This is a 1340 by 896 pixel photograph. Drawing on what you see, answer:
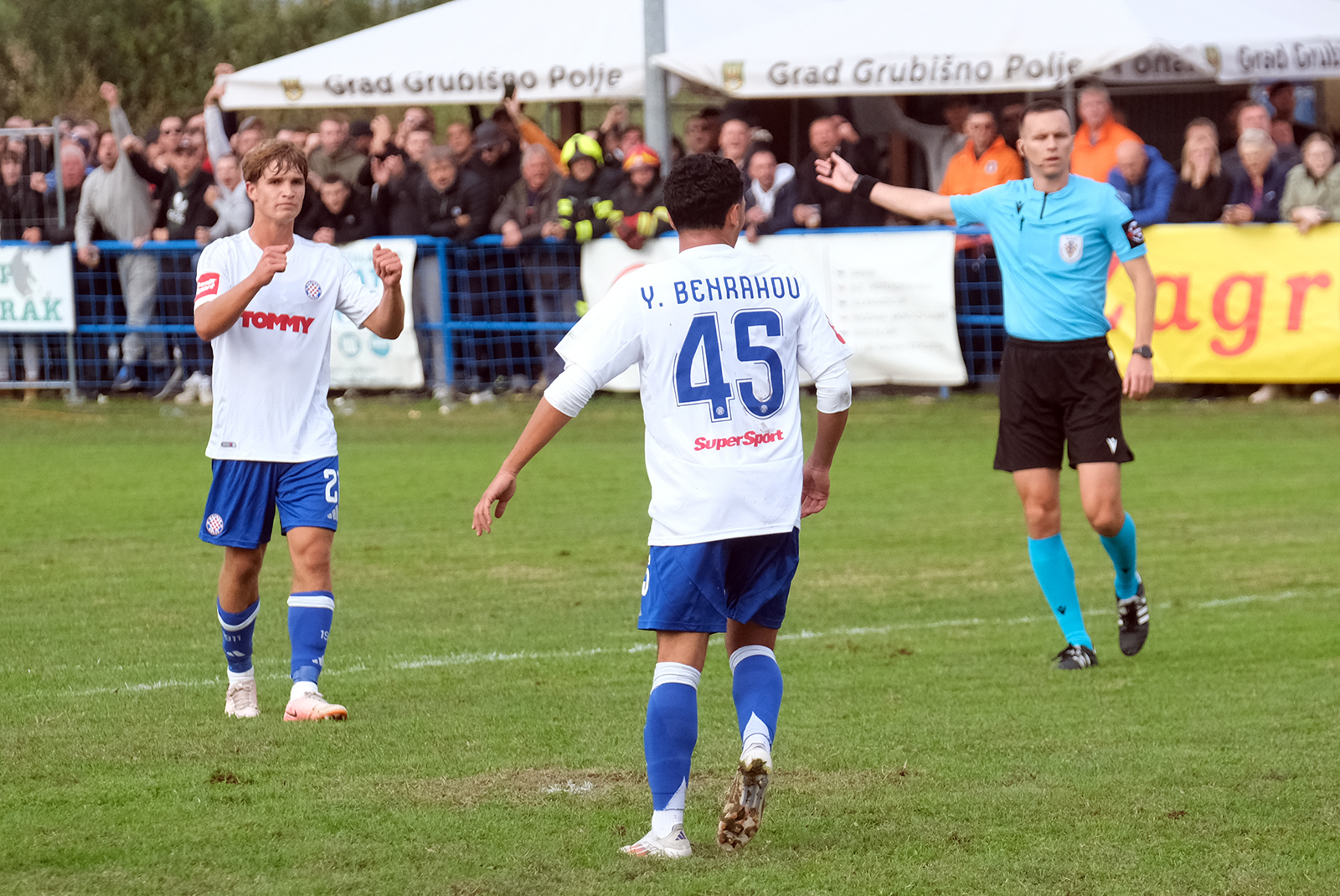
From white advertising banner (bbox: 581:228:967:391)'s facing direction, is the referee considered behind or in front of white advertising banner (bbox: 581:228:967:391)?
in front

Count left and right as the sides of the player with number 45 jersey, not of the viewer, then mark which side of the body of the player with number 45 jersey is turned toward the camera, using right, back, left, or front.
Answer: back

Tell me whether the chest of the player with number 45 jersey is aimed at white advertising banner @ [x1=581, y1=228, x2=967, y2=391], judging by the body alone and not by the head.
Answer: yes

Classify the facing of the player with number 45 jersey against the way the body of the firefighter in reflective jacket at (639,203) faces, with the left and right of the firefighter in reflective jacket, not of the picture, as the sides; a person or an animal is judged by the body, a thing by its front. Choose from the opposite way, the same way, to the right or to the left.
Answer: the opposite way

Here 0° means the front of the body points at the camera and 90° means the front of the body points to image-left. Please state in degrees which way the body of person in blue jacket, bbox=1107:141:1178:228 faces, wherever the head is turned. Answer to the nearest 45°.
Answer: approximately 45°

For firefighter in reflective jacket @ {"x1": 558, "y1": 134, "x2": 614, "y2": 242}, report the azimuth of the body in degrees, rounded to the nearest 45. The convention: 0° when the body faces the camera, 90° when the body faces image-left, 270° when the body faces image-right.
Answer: approximately 0°

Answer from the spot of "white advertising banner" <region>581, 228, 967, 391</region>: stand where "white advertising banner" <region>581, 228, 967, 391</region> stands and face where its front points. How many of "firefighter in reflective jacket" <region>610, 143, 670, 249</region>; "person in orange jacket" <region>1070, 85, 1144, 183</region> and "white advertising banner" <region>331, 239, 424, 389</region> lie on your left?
1

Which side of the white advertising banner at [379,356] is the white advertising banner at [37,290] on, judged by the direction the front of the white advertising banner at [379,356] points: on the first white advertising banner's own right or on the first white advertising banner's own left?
on the first white advertising banner's own right

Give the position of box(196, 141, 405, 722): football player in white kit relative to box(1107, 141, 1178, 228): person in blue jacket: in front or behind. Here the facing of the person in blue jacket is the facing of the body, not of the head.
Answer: in front

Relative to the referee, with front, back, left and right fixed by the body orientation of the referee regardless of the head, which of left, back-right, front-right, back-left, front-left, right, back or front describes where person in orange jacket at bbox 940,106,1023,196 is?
back
